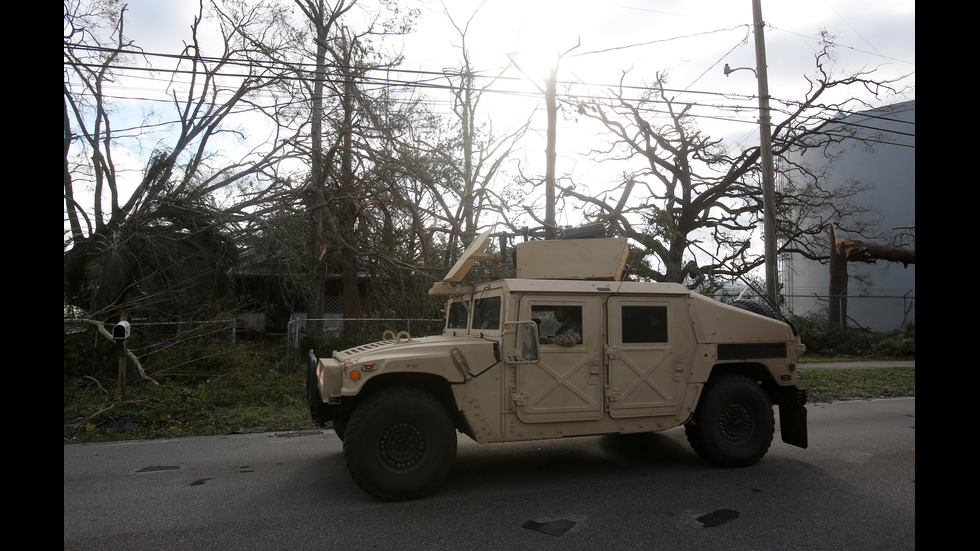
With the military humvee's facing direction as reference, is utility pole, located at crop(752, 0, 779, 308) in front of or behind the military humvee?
behind

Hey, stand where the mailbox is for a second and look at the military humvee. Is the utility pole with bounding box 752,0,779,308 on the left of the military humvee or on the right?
left

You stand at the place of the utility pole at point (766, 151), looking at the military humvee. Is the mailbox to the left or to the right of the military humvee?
right

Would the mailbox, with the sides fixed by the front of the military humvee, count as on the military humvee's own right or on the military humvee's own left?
on the military humvee's own right

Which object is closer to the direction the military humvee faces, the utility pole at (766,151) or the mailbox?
the mailbox

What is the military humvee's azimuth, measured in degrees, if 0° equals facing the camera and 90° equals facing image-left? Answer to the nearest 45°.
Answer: approximately 45°
